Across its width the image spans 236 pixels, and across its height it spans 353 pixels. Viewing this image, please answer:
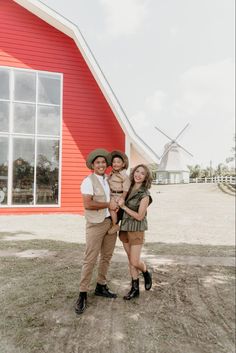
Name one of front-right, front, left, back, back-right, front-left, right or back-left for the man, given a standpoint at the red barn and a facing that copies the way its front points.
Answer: front

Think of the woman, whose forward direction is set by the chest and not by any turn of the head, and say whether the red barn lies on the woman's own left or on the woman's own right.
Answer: on the woman's own right

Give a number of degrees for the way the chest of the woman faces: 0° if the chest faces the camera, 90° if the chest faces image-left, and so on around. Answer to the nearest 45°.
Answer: approximately 45°

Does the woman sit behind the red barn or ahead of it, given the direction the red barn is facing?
ahead

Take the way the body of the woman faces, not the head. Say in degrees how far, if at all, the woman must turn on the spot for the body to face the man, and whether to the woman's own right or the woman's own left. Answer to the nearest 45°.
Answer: approximately 45° to the woman's own right

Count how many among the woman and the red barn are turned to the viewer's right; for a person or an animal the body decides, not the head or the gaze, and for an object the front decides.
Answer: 0

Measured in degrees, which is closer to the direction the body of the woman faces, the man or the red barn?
the man

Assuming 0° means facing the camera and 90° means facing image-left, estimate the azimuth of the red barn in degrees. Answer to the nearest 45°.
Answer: approximately 0°

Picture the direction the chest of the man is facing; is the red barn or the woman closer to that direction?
the woman

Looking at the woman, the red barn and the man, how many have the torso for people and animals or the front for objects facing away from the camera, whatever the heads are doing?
0
